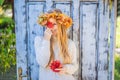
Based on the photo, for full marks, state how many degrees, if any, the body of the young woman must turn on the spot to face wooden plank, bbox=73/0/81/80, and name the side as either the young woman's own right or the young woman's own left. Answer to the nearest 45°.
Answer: approximately 135° to the young woman's own left

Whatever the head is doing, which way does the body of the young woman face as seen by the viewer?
toward the camera

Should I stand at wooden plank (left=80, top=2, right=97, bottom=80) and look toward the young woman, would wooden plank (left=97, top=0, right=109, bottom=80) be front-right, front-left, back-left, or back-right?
back-left

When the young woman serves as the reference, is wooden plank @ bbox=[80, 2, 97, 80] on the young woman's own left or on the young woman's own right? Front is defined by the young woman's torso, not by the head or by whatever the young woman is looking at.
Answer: on the young woman's own left

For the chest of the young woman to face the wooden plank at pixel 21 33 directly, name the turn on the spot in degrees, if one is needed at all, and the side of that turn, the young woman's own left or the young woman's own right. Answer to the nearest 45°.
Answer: approximately 135° to the young woman's own right

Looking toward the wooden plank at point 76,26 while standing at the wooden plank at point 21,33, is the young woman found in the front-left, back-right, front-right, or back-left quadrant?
front-right
